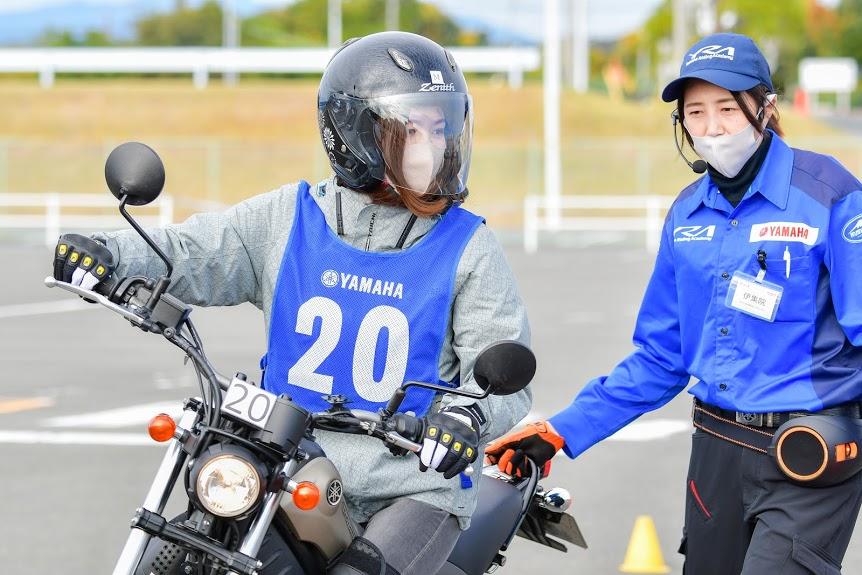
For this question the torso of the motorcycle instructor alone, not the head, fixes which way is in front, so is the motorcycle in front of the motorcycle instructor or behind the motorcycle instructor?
in front

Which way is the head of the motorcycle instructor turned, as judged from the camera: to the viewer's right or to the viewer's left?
to the viewer's left

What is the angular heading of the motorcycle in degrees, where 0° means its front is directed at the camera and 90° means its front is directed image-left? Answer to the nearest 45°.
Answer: approximately 45°

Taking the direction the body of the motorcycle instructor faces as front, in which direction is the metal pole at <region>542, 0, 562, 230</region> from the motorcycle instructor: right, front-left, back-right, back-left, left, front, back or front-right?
back-right

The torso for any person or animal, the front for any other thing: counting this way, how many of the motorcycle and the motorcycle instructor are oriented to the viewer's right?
0

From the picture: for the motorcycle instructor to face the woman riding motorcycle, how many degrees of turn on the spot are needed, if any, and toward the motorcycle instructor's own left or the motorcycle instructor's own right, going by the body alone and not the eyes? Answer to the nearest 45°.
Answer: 0° — they already face them

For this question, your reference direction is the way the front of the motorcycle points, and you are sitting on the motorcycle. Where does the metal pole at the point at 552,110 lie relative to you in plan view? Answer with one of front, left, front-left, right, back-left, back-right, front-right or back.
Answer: back-right

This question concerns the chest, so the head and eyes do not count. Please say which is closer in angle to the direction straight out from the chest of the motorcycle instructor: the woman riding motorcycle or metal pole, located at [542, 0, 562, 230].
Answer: the woman riding motorcycle
